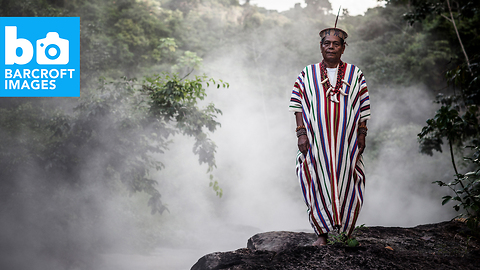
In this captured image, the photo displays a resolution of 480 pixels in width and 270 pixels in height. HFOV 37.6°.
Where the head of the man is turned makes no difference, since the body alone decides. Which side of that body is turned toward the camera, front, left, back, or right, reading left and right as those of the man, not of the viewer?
front

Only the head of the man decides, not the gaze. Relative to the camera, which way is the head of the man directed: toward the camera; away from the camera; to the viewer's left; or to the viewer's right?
toward the camera
